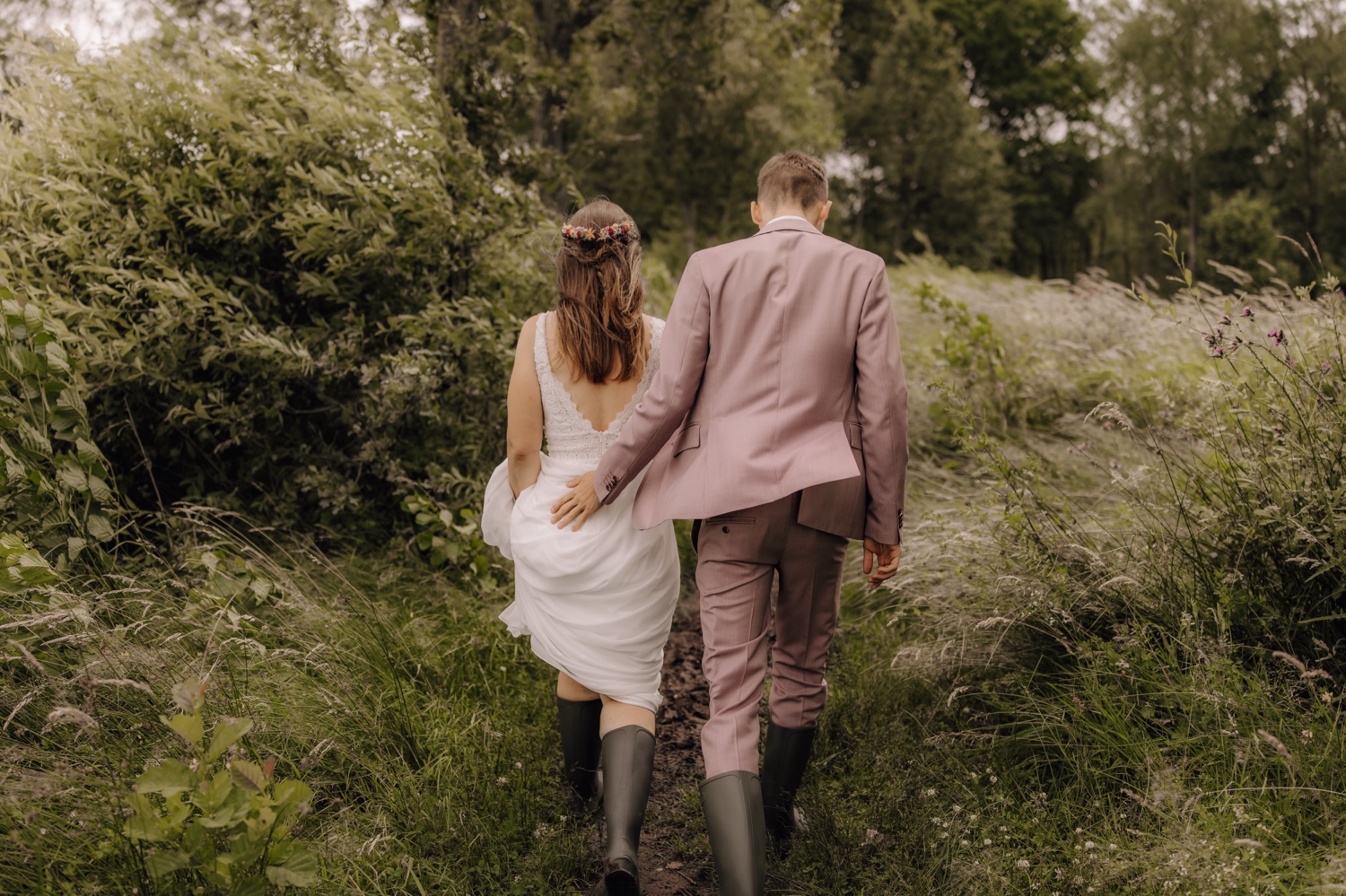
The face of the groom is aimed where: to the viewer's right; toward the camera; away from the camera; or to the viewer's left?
away from the camera

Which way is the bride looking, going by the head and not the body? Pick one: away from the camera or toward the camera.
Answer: away from the camera

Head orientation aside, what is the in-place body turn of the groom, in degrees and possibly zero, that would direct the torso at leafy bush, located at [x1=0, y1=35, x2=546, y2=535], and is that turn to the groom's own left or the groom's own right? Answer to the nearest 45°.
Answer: approximately 45° to the groom's own left

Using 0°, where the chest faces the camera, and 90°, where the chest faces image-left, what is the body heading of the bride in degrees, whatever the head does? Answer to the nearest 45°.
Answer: approximately 180°

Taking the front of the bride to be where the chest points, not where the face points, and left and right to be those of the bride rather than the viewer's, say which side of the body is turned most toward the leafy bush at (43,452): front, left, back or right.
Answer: left

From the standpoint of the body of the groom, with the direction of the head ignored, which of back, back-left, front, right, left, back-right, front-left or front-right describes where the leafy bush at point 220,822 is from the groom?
back-left

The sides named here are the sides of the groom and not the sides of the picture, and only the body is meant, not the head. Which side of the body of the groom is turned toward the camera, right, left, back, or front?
back
